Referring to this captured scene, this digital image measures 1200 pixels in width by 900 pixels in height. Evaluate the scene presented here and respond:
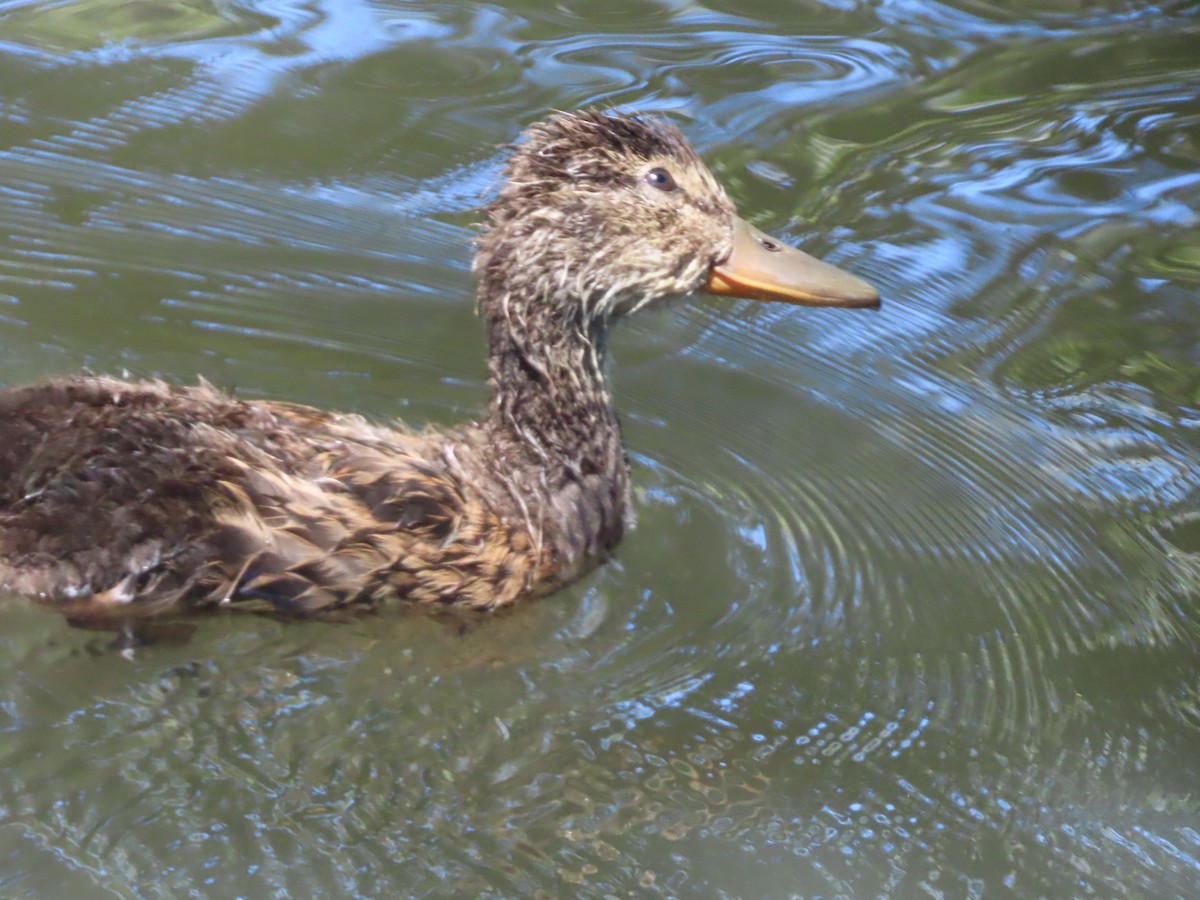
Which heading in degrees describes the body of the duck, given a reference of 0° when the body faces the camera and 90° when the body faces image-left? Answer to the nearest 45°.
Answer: approximately 270°
